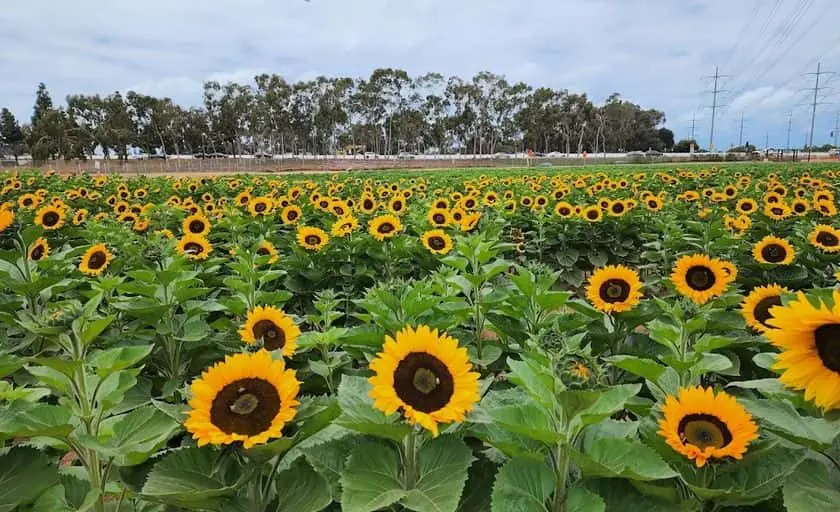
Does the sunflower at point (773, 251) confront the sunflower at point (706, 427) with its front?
yes

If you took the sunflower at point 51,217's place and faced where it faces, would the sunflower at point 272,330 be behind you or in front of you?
in front

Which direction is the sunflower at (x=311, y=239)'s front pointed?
toward the camera

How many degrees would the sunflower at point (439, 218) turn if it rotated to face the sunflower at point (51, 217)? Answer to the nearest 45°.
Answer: approximately 90° to its right

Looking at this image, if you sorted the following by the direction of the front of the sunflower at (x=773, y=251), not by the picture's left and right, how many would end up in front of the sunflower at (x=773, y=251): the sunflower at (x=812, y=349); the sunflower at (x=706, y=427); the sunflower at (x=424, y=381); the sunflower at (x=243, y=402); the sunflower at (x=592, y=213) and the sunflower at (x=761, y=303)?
5

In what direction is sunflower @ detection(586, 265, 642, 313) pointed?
toward the camera

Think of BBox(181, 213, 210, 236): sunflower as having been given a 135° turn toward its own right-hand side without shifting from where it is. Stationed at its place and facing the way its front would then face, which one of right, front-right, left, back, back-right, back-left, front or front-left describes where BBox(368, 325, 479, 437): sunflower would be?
back-left

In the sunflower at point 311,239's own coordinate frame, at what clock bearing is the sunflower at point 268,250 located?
the sunflower at point 268,250 is roughly at 1 o'clock from the sunflower at point 311,239.

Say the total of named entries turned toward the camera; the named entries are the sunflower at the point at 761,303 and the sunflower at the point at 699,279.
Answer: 2

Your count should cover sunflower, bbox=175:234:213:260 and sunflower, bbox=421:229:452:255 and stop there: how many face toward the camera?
2

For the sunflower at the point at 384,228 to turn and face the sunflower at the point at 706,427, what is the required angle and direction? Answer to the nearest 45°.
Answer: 0° — it already faces it

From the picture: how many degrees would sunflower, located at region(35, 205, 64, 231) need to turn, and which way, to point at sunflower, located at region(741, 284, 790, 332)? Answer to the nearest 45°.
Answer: approximately 45° to its left

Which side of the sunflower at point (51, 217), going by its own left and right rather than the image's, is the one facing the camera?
front

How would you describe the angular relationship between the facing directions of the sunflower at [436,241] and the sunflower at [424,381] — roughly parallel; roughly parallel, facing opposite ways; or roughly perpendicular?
roughly parallel

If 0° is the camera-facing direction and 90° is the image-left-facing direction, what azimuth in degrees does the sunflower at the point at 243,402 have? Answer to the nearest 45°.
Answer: approximately 0°

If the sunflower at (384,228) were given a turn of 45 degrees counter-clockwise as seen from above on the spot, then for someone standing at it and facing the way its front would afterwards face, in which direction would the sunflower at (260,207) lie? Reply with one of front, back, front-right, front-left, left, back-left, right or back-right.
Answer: back

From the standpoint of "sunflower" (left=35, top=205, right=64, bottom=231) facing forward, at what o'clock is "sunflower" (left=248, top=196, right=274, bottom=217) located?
"sunflower" (left=248, top=196, right=274, bottom=217) is roughly at 9 o'clock from "sunflower" (left=35, top=205, right=64, bottom=231).

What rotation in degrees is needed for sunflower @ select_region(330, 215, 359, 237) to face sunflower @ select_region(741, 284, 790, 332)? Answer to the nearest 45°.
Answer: approximately 45° to its left

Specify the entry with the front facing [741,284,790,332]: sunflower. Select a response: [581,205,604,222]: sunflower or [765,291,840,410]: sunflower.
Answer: [581,205,604,222]: sunflower
